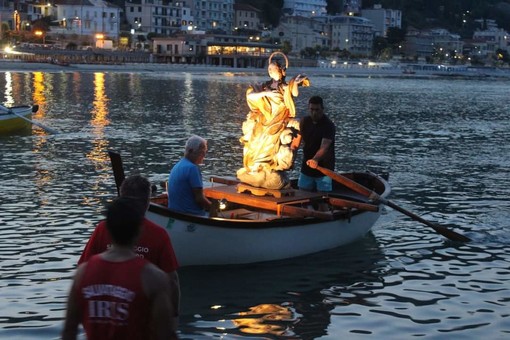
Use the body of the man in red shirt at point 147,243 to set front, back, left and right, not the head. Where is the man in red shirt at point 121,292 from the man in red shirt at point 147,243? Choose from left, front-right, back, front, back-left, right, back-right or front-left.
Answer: back

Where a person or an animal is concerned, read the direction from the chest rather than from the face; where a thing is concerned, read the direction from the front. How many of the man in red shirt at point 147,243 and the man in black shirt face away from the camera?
1

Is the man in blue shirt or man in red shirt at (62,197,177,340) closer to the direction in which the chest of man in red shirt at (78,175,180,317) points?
the man in blue shirt

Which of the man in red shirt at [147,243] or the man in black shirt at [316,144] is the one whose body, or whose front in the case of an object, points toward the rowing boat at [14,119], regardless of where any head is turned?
the man in red shirt

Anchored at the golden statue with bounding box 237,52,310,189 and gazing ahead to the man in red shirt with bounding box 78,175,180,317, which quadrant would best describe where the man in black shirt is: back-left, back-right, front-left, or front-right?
back-left

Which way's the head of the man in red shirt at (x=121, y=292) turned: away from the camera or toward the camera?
away from the camera

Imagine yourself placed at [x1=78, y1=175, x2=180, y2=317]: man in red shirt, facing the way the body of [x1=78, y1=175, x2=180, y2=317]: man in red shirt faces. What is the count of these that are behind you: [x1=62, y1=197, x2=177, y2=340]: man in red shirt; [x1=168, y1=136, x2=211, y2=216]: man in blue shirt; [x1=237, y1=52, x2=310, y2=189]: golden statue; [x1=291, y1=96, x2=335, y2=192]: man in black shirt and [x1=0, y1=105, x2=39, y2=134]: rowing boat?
1

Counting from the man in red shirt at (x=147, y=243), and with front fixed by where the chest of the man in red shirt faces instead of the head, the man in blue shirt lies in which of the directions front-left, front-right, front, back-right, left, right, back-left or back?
front

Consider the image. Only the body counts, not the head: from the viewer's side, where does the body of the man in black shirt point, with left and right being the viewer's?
facing the viewer and to the left of the viewer

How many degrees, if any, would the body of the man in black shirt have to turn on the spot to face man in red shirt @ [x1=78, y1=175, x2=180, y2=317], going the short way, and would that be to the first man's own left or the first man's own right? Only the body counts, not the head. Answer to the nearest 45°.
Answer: approximately 45° to the first man's own left

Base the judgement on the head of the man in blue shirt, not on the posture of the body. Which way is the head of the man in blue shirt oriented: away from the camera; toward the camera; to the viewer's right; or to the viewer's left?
to the viewer's right

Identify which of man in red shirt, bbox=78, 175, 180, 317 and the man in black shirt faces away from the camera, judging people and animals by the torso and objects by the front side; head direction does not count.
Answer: the man in red shirt

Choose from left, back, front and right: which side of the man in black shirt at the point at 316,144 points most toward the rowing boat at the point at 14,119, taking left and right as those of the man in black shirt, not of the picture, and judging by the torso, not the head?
right

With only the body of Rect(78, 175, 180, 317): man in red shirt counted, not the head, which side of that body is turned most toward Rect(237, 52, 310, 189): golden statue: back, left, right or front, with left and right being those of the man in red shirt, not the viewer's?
front

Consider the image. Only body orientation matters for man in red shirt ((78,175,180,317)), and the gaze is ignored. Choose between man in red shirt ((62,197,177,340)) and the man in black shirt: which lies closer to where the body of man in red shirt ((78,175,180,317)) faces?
the man in black shirt

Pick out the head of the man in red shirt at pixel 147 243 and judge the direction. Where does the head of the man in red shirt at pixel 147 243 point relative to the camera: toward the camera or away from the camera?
away from the camera

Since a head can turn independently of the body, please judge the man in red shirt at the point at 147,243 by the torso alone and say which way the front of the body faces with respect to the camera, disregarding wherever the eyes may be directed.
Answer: away from the camera
